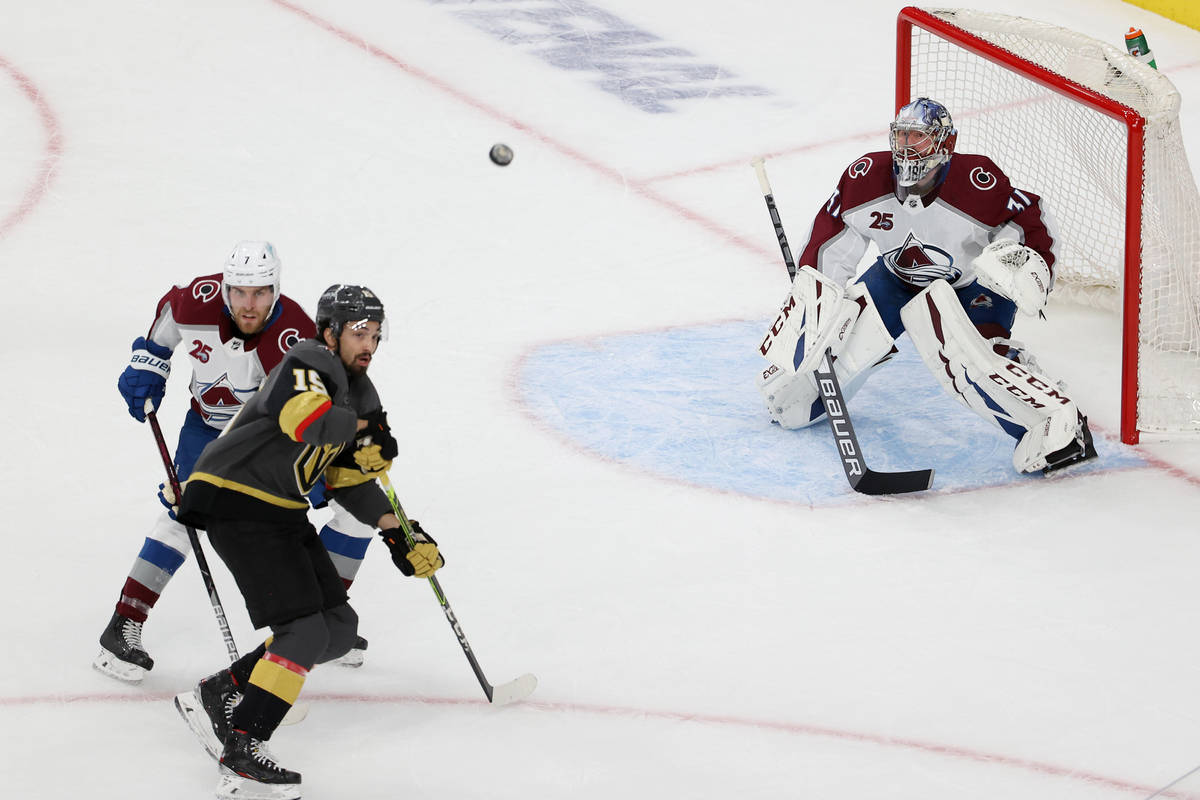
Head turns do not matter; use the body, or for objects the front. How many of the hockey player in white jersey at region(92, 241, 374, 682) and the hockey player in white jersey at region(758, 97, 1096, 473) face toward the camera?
2

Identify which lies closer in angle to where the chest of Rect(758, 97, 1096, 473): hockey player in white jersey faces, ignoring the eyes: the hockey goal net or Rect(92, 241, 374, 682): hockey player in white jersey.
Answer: the hockey player in white jersey

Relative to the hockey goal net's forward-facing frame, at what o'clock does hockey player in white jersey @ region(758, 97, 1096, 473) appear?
The hockey player in white jersey is roughly at 11 o'clock from the hockey goal net.

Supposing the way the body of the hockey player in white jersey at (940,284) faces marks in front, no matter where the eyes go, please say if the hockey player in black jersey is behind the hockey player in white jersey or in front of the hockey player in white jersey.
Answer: in front

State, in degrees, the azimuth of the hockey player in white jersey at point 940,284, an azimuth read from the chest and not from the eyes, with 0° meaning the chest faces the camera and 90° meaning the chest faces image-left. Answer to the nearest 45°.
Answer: approximately 0°

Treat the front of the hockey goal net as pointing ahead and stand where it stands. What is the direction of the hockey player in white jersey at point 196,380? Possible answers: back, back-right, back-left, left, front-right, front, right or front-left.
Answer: front

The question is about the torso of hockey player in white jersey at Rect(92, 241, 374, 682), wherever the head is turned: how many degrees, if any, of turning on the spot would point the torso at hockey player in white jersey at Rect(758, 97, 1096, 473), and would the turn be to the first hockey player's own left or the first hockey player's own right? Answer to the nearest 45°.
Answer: approximately 90° to the first hockey player's own left

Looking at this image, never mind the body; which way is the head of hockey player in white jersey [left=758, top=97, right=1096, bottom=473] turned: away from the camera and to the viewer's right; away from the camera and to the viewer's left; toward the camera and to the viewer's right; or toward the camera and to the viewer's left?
toward the camera and to the viewer's left

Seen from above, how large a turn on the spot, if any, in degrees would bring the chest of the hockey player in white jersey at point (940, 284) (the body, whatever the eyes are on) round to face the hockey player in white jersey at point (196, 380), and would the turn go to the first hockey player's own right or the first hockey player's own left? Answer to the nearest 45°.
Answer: approximately 45° to the first hockey player's own right

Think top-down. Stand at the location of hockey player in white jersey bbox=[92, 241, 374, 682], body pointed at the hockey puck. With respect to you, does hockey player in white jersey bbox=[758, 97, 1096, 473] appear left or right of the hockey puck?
right

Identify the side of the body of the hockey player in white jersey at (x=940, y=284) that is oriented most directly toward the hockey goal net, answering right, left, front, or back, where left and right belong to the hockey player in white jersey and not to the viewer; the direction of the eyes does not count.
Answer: back

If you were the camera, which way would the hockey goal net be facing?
facing the viewer and to the left of the viewer

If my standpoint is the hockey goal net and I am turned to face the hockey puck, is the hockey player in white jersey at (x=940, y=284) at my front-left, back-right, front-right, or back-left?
front-left

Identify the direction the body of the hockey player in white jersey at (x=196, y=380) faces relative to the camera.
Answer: toward the camera

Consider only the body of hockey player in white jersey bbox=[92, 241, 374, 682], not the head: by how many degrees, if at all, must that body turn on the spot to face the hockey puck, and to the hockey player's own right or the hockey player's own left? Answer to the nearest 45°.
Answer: approximately 135° to the hockey player's own left

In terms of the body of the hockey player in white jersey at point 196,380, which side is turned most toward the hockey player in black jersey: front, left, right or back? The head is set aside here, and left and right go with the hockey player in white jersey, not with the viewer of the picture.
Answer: front
